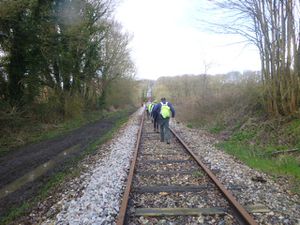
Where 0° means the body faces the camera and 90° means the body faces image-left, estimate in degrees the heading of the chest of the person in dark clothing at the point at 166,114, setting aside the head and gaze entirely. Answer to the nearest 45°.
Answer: approximately 180°

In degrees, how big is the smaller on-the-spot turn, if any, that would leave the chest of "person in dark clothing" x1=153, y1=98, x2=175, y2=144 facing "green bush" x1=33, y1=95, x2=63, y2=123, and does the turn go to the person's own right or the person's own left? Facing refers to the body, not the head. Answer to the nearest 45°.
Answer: approximately 45° to the person's own left

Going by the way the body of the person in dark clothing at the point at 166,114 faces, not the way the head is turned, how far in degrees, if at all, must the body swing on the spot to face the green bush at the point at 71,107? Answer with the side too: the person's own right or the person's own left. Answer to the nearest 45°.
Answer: approximately 45° to the person's own left
